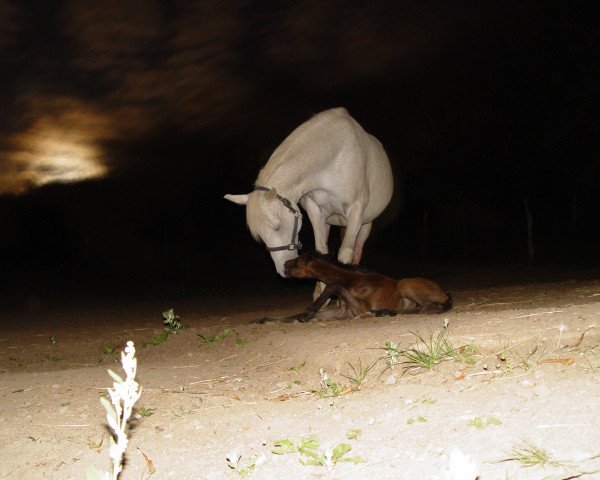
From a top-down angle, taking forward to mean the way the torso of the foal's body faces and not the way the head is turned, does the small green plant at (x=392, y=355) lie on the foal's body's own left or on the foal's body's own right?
on the foal's body's own left

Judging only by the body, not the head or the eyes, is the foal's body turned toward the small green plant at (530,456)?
no

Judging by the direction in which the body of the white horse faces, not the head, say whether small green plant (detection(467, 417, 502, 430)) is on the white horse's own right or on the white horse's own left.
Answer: on the white horse's own left

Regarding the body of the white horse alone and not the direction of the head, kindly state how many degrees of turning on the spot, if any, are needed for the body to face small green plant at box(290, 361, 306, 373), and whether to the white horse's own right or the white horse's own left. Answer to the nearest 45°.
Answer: approximately 45° to the white horse's own left

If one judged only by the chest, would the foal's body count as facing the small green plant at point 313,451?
no

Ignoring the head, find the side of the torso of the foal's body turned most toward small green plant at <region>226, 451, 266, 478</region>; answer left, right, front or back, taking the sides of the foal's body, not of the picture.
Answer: left

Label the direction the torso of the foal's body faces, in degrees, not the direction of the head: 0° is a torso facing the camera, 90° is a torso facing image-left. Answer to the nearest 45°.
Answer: approximately 90°

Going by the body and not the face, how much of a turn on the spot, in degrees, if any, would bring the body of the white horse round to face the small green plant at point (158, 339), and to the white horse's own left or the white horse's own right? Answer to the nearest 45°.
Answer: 0° — it already faces it

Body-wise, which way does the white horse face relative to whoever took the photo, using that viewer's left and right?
facing the viewer and to the left of the viewer

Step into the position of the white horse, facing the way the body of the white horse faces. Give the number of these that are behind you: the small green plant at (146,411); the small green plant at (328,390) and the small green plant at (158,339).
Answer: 0

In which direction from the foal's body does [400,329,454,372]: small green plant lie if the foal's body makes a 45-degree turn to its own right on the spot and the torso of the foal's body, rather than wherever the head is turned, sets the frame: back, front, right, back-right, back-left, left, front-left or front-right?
back-left

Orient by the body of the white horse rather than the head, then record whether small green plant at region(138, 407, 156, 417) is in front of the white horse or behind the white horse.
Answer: in front

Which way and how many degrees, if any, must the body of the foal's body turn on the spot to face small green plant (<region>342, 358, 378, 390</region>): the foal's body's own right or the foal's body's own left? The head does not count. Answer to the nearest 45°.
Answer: approximately 90° to the foal's body's own left

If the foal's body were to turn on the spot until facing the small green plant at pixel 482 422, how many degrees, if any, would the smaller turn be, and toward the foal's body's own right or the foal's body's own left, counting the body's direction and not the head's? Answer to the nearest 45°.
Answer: approximately 90° to the foal's body's own left

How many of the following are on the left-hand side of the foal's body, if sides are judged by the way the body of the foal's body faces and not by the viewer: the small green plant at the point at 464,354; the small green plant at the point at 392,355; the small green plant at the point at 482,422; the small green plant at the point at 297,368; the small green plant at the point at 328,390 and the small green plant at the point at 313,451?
6

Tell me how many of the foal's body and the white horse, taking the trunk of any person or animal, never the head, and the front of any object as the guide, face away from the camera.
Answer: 0
